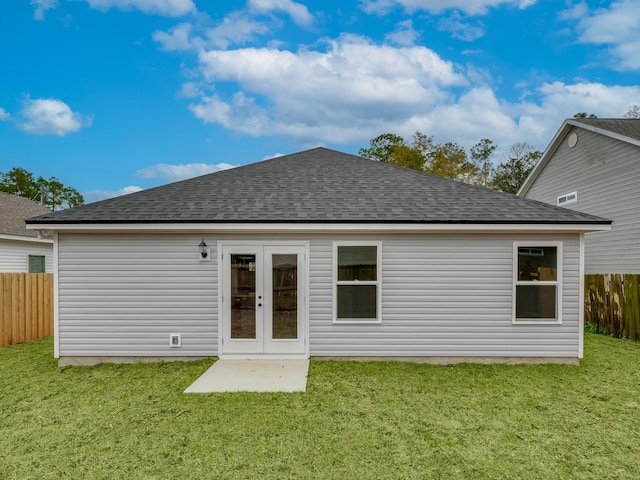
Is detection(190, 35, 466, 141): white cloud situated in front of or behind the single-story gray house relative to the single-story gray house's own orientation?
in front

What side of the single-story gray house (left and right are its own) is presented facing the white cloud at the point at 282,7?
front

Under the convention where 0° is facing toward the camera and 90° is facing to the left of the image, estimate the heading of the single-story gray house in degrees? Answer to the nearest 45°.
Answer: approximately 180°
